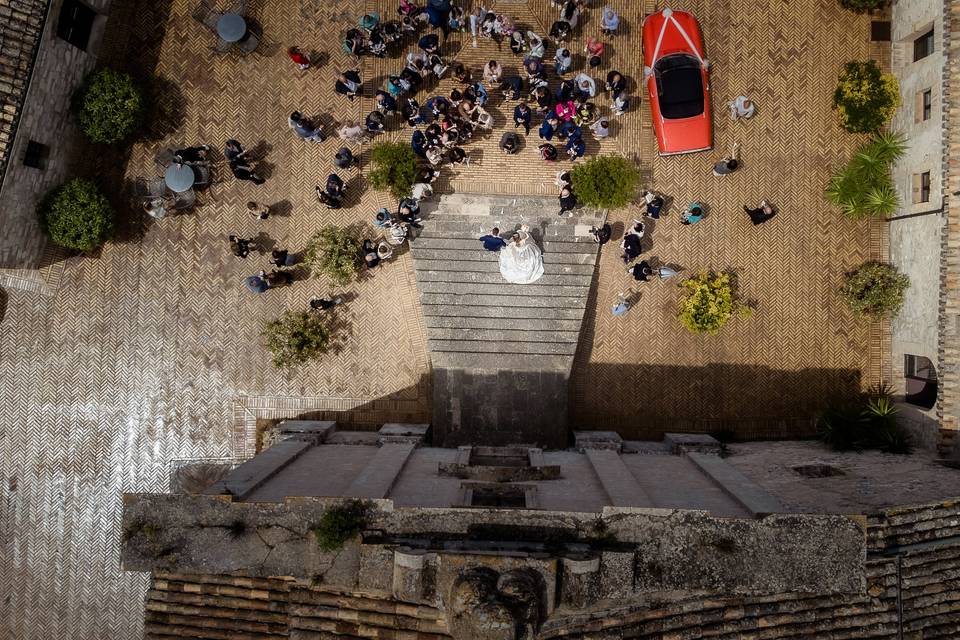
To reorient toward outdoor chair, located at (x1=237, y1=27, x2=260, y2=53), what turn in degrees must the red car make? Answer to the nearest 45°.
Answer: approximately 90° to its left

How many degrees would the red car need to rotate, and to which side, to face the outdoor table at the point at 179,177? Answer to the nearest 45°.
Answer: approximately 90° to its left

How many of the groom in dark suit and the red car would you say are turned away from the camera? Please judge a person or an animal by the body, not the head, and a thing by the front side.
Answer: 2

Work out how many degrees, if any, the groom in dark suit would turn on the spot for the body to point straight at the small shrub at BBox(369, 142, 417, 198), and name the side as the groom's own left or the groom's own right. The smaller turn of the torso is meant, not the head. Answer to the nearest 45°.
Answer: approximately 90° to the groom's own left

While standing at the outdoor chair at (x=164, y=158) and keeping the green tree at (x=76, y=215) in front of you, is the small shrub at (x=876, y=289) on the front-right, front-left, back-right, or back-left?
back-left

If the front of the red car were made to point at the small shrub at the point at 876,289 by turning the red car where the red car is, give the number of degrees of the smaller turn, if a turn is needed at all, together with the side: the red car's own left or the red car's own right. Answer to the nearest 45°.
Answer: approximately 90° to the red car's own right

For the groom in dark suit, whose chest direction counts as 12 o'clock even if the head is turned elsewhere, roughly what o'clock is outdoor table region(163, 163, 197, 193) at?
The outdoor table is roughly at 9 o'clock from the groom in dark suit.

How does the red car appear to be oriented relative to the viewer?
away from the camera

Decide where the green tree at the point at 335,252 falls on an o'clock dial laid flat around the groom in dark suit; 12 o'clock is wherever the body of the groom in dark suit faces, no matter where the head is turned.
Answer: The green tree is roughly at 9 o'clock from the groom in dark suit.

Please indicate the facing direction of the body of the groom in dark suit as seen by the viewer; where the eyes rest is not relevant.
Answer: away from the camera
